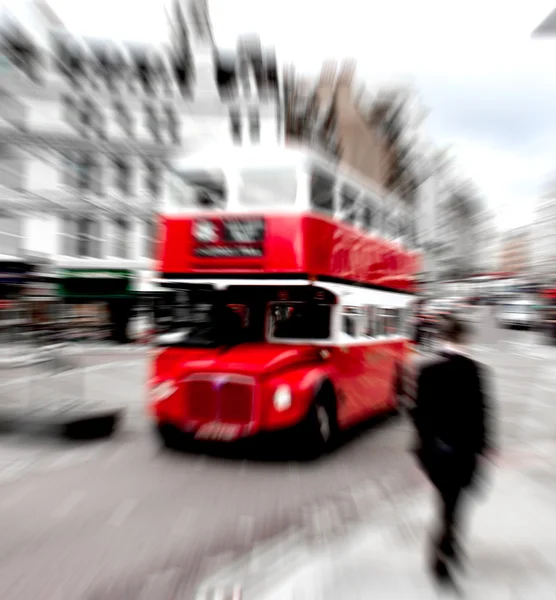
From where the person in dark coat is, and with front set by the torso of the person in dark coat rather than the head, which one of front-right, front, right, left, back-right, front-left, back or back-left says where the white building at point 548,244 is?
front

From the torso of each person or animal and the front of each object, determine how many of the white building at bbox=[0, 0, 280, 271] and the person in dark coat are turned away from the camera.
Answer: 1

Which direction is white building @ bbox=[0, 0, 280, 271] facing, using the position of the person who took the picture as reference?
facing the viewer and to the right of the viewer

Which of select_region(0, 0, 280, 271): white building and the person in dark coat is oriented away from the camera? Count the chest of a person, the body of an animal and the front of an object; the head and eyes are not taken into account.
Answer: the person in dark coat

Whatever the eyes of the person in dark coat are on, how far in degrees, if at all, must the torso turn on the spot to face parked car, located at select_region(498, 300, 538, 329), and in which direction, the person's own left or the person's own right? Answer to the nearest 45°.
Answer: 0° — they already face it

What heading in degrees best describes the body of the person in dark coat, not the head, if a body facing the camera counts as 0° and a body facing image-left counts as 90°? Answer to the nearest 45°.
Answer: approximately 180°
